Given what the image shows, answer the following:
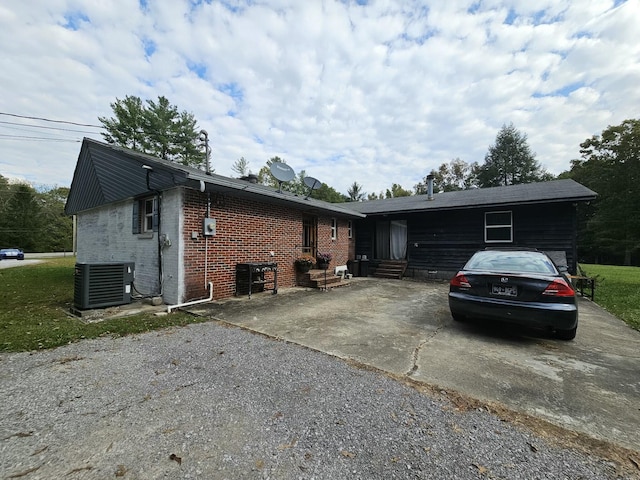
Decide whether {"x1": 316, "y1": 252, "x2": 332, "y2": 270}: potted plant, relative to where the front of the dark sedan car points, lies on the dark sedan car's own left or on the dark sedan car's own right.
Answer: on the dark sedan car's own left

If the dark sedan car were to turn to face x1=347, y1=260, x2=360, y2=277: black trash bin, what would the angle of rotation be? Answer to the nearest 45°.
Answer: approximately 45° to its left

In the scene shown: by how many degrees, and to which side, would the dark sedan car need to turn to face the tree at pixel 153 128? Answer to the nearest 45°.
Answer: approximately 90° to its left

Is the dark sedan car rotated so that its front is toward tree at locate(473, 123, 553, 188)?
yes

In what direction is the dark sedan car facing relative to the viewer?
away from the camera

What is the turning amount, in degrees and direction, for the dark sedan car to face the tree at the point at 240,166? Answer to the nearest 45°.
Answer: approximately 45° to its left

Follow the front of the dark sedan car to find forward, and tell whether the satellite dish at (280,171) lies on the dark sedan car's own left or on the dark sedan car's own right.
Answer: on the dark sedan car's own left

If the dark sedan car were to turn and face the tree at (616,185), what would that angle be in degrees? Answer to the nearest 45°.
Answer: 0° — it already faces it

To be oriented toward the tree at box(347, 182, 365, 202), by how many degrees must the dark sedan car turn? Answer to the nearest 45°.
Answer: approximately 45° to its left
